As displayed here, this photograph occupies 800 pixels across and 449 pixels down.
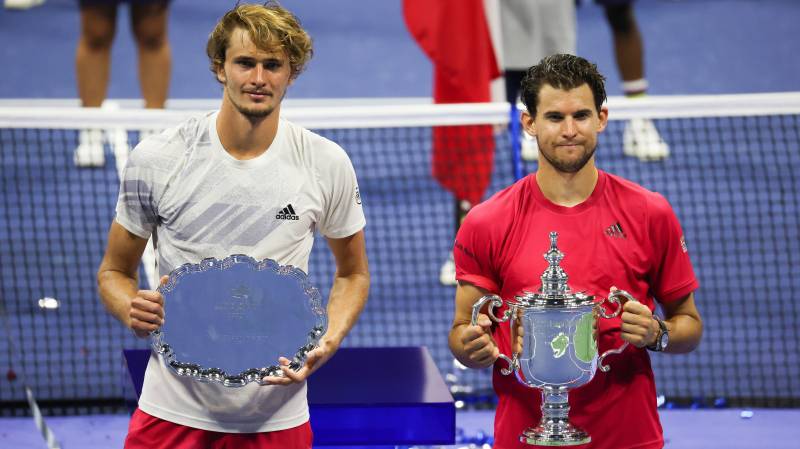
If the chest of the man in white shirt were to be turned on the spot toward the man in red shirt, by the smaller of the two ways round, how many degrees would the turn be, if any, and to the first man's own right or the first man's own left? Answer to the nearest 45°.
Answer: approximately 90° to the first man's own left

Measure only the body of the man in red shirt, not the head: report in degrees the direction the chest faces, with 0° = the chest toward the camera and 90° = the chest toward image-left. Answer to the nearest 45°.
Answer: approximately 0°

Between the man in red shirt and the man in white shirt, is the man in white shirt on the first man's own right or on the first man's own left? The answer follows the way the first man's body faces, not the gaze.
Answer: on the first man's own right

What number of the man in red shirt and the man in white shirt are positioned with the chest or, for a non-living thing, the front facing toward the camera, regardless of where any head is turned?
2

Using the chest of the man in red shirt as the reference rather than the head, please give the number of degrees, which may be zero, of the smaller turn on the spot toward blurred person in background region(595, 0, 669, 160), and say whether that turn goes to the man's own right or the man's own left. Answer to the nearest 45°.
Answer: approximately 180°

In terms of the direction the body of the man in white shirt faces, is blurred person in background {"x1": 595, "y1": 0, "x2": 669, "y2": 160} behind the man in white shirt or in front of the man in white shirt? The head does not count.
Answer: behind
